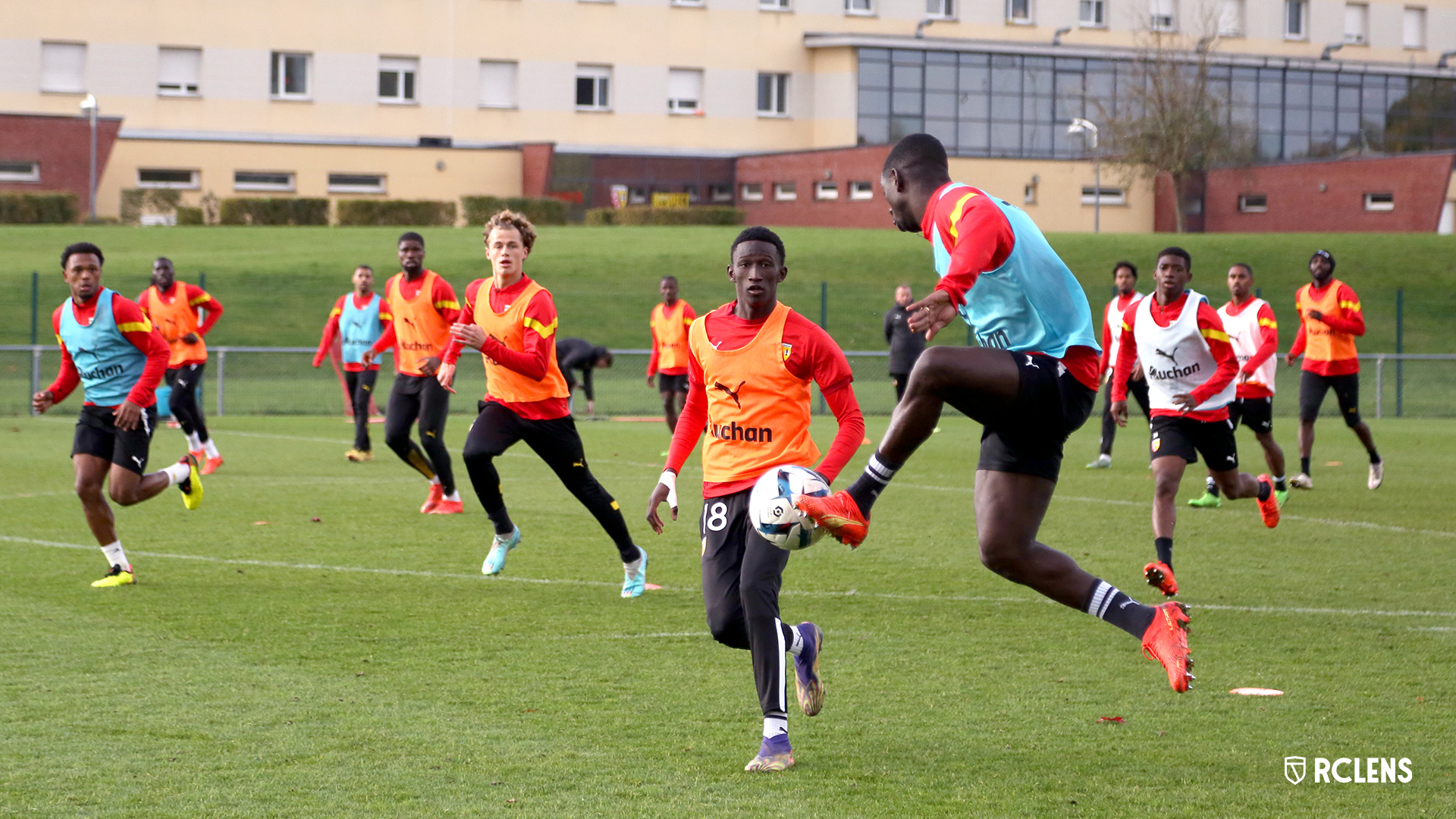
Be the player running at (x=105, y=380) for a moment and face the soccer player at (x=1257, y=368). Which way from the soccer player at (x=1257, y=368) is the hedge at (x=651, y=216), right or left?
left

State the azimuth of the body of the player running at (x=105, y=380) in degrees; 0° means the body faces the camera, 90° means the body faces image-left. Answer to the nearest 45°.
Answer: approximately 45°

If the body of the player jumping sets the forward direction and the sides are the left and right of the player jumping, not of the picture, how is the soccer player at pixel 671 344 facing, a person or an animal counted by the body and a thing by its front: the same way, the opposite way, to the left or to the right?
to the left

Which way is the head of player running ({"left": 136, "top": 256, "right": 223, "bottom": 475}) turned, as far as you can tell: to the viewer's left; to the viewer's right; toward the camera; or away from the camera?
toward the camera

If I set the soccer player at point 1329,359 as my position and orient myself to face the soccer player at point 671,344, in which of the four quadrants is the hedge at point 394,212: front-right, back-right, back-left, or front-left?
front-right

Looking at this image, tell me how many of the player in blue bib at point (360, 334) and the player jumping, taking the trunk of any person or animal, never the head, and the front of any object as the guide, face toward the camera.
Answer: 1

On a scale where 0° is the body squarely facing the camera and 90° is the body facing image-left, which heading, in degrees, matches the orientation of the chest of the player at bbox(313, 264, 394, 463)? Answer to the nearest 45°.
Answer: approximately 0°

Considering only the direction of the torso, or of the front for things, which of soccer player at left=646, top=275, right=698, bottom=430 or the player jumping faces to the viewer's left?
the player jumping

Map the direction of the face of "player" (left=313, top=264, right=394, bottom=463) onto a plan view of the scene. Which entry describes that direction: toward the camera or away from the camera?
toward the camera

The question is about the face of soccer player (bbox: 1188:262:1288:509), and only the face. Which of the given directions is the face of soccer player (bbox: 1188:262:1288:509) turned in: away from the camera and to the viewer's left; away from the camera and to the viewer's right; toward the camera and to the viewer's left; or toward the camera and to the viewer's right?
toward the camera and to the viewer's left

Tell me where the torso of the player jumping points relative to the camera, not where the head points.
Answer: to the viewer's left

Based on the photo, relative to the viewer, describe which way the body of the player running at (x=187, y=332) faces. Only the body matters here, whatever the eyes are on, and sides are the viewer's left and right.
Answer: facing the viewer and to the left of the viewer

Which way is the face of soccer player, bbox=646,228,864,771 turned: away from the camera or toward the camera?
toward the camera
